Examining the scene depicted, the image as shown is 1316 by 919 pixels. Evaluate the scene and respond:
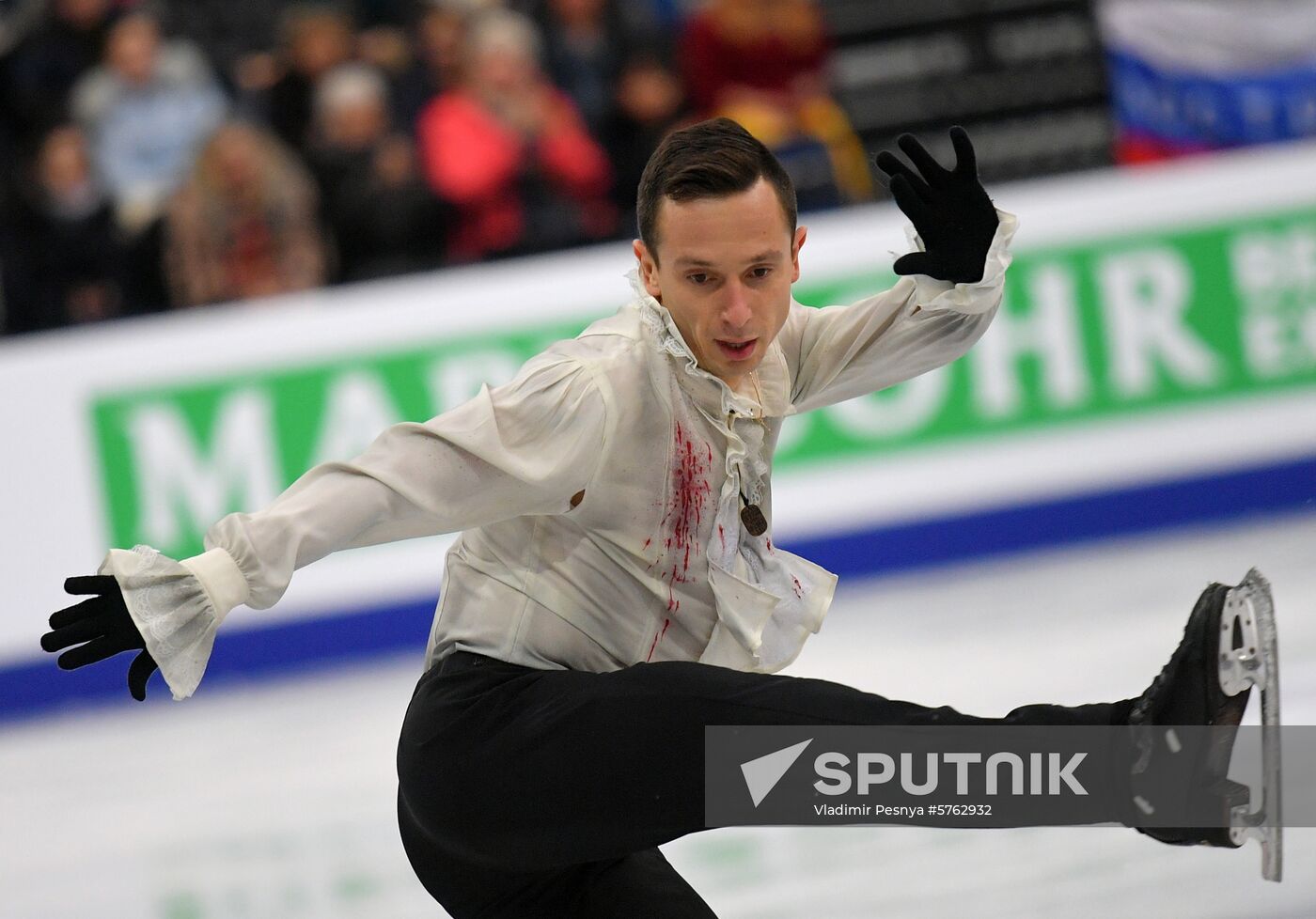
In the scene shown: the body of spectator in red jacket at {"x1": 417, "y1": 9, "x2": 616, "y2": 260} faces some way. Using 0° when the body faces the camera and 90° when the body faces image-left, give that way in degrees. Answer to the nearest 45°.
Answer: approximately 0°

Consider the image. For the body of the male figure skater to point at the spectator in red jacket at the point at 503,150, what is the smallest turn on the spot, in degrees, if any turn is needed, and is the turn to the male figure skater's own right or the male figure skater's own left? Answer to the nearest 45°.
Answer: approximately 135° to the male figure skater's own left

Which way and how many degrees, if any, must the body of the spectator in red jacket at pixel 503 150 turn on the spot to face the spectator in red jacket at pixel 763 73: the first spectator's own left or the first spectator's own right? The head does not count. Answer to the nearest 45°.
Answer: approximately 90° to the first spectator's own left

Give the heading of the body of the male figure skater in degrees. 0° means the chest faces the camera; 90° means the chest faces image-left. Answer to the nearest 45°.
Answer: approximately 315°

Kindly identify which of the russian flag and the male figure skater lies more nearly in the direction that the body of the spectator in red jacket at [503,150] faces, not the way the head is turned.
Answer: the male figure skater

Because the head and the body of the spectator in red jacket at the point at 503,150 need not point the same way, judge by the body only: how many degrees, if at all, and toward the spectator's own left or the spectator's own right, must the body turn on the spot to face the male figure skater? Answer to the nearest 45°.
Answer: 0° — they already face them

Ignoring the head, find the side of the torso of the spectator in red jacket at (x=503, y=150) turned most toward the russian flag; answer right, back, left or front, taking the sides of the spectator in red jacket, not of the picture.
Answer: left

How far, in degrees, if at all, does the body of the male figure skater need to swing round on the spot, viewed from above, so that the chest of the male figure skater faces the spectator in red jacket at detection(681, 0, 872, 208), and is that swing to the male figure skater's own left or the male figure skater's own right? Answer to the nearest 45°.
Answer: approximately 135° to the male figure skater's own left

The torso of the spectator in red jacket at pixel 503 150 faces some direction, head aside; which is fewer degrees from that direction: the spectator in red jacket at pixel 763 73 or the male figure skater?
the male figure skater
